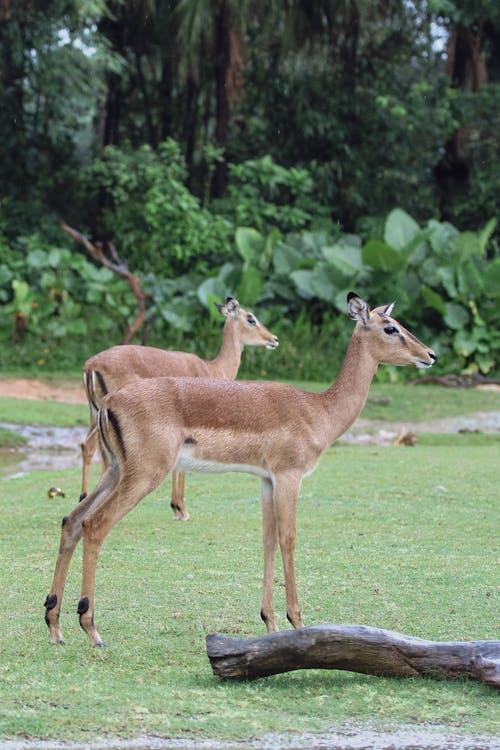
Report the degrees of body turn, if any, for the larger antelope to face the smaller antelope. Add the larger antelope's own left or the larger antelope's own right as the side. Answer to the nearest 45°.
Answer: approximately 90° to the larger antelope's own left

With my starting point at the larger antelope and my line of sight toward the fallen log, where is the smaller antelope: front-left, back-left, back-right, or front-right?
back-left

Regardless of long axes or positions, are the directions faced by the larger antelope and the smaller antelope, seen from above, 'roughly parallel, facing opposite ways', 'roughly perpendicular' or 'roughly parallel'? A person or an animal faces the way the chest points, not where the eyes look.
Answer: roughly parallel

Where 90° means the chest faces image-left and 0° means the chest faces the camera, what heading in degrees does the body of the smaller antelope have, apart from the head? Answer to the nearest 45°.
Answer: approximately 270°

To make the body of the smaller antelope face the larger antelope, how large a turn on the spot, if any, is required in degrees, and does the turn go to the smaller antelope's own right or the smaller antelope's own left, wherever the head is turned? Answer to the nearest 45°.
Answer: approximately 90° to the smaller antelope's own right

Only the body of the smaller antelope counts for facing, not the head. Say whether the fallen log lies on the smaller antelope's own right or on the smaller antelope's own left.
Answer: on the smaller antelope's own right

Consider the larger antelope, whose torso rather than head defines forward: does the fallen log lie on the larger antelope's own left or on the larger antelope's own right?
on the larger antelope's own right

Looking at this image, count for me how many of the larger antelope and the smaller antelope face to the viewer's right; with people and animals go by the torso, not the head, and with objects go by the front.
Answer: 2

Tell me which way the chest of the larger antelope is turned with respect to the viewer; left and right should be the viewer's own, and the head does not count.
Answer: facing to the right of the viewer
